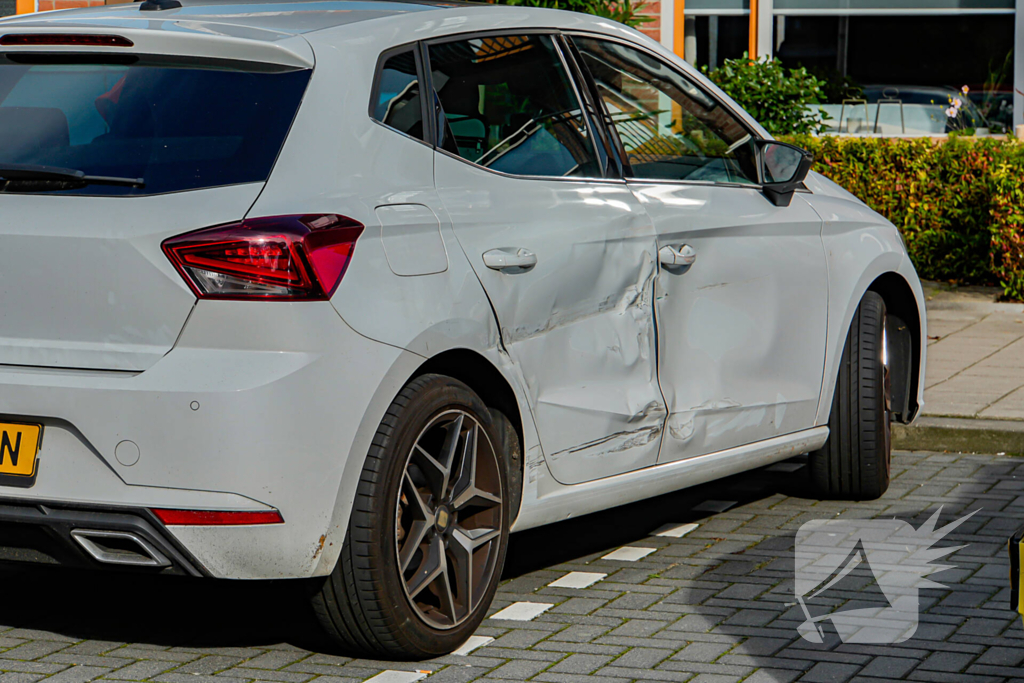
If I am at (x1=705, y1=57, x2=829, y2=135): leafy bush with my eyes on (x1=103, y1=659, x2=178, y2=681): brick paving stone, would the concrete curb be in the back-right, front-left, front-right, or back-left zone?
front-left

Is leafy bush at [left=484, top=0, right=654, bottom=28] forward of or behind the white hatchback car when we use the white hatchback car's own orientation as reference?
forward

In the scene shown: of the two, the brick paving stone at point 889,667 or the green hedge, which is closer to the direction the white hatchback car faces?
the green hedge

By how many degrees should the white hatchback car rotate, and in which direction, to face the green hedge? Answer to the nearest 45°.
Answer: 0° — it already faces it

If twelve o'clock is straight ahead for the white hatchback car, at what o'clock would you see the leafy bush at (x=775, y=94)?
The leafy bush is roughly at 11 o'clock from the white hatchback car.

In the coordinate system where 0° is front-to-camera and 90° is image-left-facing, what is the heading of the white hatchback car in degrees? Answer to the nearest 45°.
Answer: approximately 225°

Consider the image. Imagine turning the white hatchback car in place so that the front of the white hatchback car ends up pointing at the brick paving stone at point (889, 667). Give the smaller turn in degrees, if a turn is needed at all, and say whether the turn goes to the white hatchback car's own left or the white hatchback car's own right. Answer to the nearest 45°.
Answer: approximately 45° to the white hatchback car's own right

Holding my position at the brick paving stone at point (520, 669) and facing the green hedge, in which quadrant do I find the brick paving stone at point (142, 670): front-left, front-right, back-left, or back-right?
back-left

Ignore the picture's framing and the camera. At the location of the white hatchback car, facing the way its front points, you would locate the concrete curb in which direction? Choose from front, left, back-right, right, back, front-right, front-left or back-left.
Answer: front

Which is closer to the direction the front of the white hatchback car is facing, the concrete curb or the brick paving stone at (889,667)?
the concrete curb
